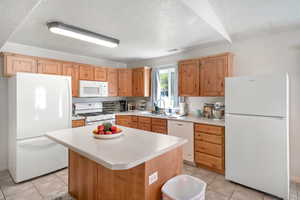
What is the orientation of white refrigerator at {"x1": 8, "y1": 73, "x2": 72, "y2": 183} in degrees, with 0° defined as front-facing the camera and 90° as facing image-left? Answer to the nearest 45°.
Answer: approximately 315°

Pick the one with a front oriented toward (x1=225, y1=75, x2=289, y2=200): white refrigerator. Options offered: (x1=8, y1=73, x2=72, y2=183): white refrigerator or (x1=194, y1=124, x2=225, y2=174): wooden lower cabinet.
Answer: (x1=8, y1=73, x2=72, y2=183): white refrigerator

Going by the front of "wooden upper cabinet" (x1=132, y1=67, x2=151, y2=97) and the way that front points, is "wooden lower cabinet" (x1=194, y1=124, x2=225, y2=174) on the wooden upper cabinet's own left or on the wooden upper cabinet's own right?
on the wooden upper cabinet's own left

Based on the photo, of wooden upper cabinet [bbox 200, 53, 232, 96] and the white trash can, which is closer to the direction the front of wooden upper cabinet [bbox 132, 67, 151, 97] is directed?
the white trash can

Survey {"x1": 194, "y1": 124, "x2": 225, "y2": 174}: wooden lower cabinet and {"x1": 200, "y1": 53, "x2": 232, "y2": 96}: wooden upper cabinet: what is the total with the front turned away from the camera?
0

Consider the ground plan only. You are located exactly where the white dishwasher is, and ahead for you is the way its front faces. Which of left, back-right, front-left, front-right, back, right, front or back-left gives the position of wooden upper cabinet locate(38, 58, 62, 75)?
front-right

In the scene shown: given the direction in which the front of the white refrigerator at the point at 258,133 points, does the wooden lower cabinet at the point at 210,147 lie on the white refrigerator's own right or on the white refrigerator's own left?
on the white refrigerator's own right

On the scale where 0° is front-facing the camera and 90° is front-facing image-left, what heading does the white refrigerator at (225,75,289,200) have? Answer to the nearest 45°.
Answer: approximately 45°

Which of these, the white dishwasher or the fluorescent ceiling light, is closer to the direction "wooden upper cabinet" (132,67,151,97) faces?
the fluorescent ceiling light

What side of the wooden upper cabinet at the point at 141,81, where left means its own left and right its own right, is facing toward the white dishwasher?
left

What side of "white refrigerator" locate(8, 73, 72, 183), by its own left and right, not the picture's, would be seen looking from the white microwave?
left

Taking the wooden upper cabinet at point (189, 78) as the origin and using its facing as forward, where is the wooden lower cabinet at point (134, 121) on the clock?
The wooden lower cabinet is roughly at 2 o'clock from the wooden upper cabinet.

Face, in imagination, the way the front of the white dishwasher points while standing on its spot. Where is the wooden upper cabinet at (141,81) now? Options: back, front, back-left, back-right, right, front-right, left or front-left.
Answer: right
